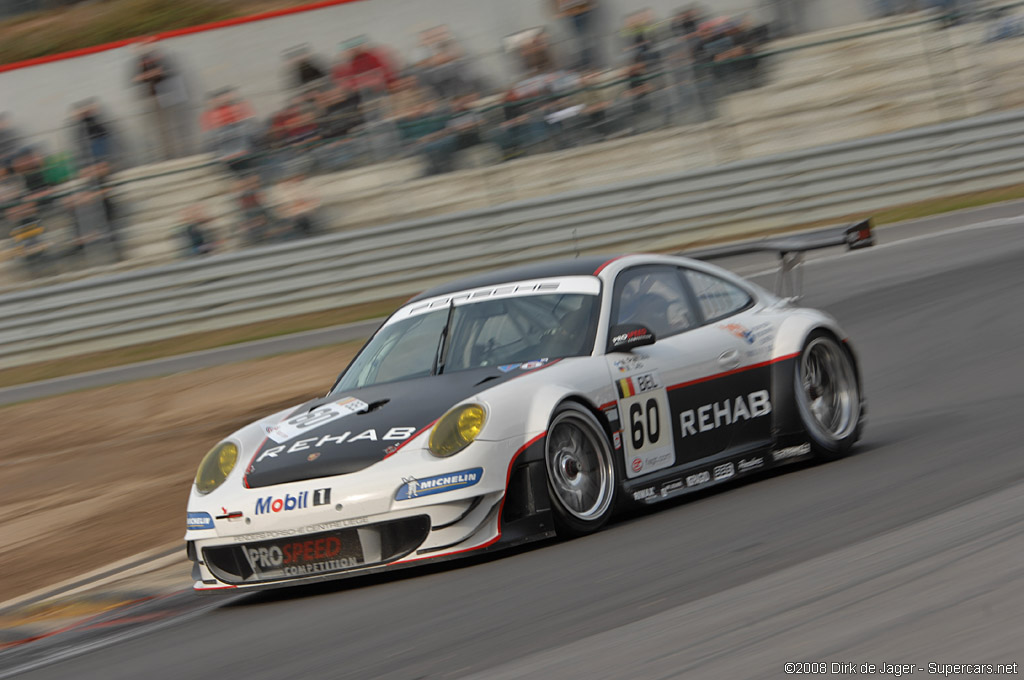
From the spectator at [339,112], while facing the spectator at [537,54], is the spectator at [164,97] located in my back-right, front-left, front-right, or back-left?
back-left

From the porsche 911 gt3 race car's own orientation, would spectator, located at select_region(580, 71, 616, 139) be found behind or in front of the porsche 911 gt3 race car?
behind

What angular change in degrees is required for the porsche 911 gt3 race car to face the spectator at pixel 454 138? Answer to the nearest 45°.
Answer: approximately 135° to its right

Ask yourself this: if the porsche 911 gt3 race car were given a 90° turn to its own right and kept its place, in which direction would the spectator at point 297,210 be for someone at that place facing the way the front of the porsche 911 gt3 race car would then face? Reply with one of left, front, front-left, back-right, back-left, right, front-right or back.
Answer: front-right

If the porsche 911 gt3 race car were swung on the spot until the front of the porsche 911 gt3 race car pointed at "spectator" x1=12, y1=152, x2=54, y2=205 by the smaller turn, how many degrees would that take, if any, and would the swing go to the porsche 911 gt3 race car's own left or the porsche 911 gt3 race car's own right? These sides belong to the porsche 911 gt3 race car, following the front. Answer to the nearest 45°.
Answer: approximately 90° to the porsche 911 gt3 race car's own right

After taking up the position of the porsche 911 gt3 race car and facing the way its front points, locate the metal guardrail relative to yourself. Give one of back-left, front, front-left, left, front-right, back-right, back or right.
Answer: back-right

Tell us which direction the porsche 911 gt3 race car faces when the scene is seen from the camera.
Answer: facing the viewer and to the left of the viewer

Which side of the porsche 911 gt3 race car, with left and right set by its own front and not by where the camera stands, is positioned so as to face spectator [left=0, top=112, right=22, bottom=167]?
right

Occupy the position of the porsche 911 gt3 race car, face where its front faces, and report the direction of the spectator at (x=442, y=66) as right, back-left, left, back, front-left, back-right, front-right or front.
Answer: back-right

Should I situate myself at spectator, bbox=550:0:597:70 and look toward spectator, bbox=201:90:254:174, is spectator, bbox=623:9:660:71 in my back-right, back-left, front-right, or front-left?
back-left

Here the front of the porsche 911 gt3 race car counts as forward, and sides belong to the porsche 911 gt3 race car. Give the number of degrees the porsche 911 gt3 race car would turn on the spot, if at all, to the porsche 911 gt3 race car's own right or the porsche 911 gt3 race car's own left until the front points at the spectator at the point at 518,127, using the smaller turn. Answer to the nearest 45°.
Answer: approximately 135° to the porsche 911 gt3 race car's own right

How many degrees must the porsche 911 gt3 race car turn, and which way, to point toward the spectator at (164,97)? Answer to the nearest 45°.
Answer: approximately 135° to its right

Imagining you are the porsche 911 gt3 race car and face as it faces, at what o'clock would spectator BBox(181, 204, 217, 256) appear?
The spectator is roughly at 4 o'clock from the porsche 911 gt3 race car.

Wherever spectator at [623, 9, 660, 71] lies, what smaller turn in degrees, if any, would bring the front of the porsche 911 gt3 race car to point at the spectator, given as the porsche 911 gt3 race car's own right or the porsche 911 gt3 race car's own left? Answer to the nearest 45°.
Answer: approximately 135° to the porsche 911 gt3 race car's own right

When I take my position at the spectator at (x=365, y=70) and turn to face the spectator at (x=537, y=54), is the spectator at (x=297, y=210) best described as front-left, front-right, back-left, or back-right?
back-right

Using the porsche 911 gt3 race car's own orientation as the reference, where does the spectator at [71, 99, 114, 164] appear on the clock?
The spectator is roughly at 4 o'clock from the porsche 911 gt3 race car.
